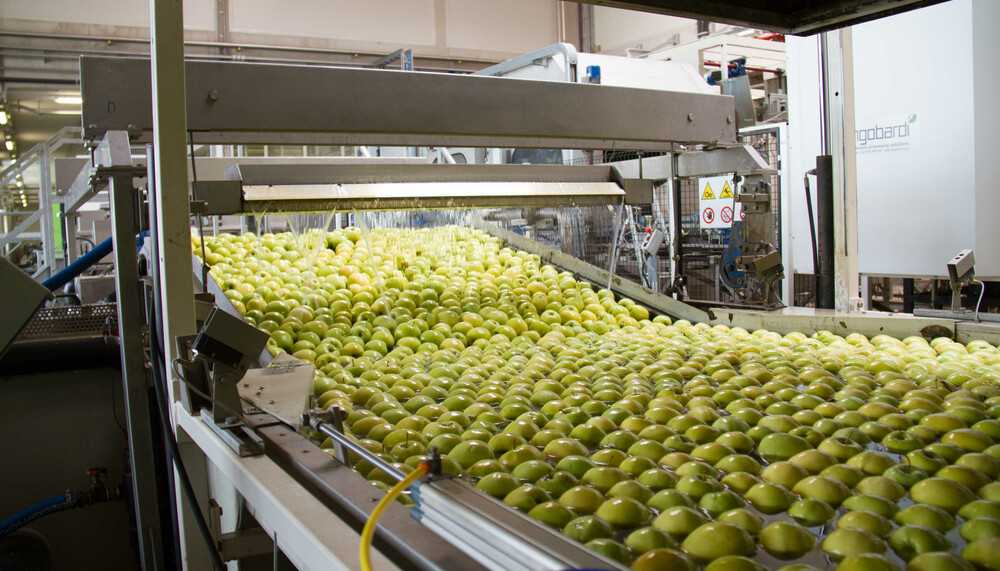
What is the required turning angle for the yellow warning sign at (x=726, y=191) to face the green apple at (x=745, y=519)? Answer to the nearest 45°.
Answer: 0° — it already faces it

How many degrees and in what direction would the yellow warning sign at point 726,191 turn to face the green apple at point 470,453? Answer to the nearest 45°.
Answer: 0° — it already faces it

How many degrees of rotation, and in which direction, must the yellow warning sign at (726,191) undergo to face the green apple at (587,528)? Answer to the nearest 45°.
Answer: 0° — it already faces it

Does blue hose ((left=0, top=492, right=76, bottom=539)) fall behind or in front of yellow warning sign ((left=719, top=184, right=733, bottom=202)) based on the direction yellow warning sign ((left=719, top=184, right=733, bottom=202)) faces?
in front

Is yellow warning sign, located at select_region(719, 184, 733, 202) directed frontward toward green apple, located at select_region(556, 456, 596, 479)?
yes

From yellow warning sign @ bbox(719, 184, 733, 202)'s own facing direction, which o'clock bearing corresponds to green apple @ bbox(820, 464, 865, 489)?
The green apple is roughly at 12 o'clock from the yellow warning sign.

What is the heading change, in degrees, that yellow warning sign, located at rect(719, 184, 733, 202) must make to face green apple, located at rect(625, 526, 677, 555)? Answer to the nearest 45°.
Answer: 0° — it already faces it

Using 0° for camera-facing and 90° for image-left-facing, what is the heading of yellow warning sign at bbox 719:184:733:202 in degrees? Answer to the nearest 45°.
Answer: approximately 0°

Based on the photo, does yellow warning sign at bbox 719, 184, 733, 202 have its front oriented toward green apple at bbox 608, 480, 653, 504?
yes

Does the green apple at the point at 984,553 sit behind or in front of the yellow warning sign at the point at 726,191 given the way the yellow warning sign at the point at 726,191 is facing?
in front
